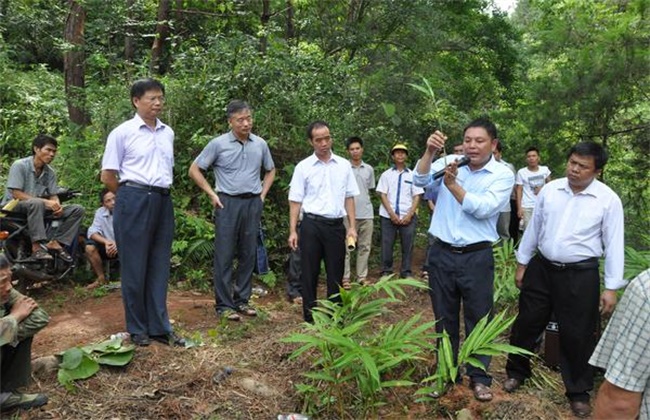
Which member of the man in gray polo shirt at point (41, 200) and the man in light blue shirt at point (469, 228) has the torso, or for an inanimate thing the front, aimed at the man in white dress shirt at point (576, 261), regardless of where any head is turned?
the man in gray polo shirt

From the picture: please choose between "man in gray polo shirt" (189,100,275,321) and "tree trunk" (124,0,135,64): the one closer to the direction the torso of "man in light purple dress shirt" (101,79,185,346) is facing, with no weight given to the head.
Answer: the man in gray polo shirt

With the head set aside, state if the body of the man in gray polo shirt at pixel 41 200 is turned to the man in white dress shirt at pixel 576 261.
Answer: yes

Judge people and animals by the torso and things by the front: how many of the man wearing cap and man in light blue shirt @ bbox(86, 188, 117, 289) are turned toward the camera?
2

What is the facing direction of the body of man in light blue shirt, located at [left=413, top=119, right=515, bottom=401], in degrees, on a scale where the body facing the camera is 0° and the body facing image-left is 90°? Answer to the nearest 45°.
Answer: approximately 45°

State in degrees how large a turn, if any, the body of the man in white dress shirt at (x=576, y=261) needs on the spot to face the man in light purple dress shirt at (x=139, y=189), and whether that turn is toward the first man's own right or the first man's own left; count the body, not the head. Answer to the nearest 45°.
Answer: approximately 45° to the first man's own right

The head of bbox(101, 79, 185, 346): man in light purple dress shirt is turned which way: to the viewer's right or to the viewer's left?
to the viewer's right

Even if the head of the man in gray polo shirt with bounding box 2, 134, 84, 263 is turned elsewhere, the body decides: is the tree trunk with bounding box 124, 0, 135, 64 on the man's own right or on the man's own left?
on the man's own left
